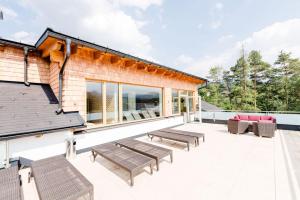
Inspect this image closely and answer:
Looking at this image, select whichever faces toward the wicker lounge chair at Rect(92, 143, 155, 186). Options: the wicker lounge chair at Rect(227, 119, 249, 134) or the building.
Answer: the building

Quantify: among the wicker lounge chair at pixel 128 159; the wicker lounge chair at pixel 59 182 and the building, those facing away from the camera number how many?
0

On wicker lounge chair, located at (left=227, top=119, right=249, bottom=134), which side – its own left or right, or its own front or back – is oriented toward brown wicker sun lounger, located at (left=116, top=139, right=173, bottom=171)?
back

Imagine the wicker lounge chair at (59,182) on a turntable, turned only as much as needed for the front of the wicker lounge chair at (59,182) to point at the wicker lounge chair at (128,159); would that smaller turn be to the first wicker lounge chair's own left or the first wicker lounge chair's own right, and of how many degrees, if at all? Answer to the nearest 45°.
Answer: approximately 45° to the first wicker lounge chair's own left

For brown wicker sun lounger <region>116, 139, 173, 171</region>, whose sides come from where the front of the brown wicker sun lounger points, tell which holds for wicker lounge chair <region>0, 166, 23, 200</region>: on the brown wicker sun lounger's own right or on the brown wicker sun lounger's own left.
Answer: on the brown wicker sun lounger's own right

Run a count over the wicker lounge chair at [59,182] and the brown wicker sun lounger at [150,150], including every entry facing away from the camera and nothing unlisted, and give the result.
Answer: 0

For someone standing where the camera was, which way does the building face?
facing the viewer and to the right of the viewer

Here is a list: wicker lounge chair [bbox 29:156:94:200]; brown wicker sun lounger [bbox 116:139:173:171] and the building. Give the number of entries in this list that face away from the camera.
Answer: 0
